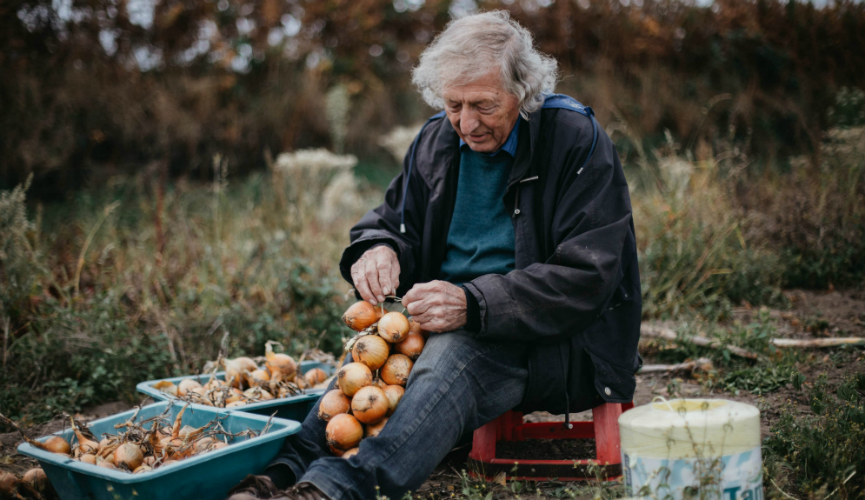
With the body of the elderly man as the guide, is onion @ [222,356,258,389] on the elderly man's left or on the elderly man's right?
on the elderly man's right

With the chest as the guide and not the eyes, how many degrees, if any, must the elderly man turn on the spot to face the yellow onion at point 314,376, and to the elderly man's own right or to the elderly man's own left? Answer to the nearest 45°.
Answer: approximately 90° to the elderly man's own right

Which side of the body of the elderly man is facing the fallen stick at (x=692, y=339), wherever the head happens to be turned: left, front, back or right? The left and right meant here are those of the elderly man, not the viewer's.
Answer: back

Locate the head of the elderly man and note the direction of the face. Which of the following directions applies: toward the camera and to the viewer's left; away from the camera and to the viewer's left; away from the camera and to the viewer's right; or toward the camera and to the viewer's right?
toward the camera and to the viewer's left

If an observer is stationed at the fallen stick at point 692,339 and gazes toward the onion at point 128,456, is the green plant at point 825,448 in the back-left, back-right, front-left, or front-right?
front-left

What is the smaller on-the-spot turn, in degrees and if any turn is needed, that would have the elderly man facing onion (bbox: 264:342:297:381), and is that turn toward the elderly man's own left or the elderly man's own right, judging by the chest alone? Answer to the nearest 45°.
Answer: approximately 90° to the elderly man's own right

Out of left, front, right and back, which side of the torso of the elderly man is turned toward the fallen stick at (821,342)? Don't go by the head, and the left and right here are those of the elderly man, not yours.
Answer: back

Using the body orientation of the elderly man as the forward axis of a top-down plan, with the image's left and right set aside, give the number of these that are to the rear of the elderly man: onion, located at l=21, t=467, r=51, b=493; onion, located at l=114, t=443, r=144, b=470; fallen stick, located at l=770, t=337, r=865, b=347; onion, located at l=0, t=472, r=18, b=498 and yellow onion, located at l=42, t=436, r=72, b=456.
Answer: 1

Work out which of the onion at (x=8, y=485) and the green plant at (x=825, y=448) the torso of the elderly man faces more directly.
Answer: the onion

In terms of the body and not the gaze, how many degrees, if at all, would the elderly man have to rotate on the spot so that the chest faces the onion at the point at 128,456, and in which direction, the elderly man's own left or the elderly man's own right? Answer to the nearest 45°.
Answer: approximately 45° to the elderly man's own right

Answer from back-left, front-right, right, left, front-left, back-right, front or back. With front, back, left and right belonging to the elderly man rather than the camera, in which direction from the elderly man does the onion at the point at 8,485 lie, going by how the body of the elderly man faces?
front-right

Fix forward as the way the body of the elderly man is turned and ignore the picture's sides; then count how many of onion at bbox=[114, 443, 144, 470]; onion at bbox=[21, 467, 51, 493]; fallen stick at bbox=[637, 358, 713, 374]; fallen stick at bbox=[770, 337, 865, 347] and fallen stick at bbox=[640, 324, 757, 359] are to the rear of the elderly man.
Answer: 3

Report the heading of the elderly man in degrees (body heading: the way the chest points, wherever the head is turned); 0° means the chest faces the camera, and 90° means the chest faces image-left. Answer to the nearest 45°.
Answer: approximately 45°

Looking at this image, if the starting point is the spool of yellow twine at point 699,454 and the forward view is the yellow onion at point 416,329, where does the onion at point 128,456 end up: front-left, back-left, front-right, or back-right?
front-left

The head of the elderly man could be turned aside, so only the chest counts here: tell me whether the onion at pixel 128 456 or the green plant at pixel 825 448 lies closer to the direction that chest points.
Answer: the onion
